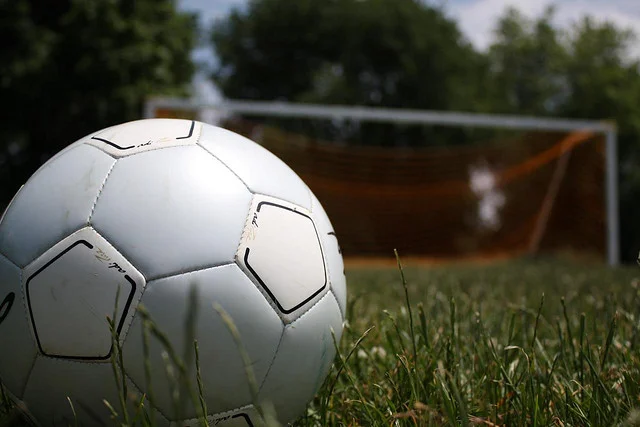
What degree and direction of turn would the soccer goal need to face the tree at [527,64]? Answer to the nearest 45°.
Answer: approximately 180°

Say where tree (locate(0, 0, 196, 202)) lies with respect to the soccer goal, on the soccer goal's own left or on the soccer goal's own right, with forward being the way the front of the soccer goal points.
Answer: on the soccer goal's own right

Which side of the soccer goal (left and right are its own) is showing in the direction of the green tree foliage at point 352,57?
back

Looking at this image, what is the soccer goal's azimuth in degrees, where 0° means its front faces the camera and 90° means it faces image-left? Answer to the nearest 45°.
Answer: approximately 0°

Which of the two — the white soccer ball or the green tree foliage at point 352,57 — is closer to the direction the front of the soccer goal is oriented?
the white soccer ball

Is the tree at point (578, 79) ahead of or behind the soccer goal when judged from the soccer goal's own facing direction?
behind

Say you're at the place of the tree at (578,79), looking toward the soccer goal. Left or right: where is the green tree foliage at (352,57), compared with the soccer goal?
right

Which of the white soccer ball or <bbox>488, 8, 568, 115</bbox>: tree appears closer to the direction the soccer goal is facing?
the white soccer ball

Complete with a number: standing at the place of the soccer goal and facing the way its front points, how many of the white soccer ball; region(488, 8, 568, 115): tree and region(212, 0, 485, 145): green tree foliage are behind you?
2
